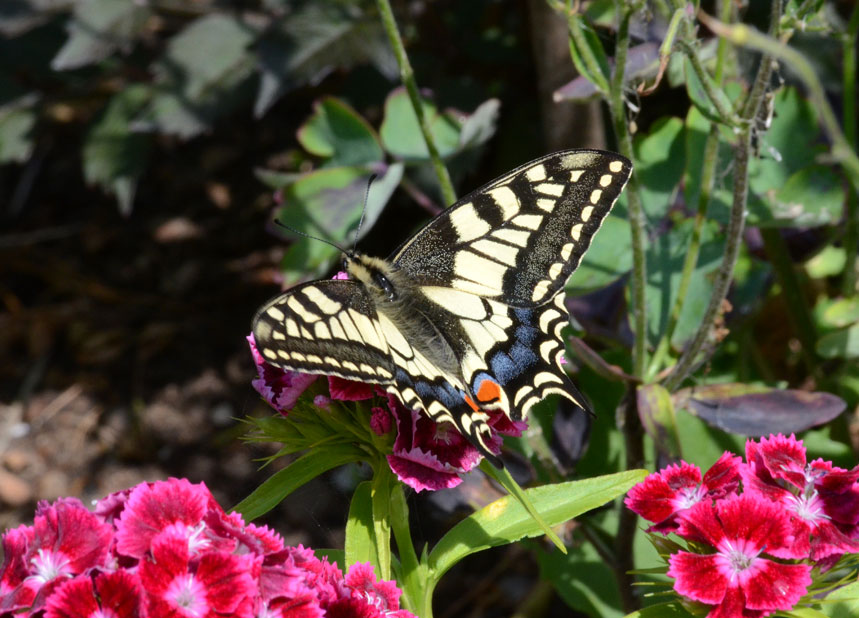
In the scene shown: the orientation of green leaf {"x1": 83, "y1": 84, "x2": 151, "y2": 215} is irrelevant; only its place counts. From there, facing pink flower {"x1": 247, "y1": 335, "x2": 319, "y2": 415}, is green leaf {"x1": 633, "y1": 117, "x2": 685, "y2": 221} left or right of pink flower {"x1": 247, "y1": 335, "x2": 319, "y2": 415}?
left

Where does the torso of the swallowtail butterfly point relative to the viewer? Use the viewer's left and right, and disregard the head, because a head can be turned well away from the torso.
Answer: facing away from the viewer and to the left of the viewer

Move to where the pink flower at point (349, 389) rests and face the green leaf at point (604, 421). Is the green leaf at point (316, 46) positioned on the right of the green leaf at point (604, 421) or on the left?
left

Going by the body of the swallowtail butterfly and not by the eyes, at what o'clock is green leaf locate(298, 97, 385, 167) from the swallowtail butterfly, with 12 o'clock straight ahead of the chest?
The green leaf is roughly at 1 o'clock from the swallowtail butterfly.

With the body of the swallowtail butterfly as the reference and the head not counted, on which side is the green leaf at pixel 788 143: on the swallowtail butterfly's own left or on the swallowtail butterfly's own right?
on the swallowtail butterfly's own right
